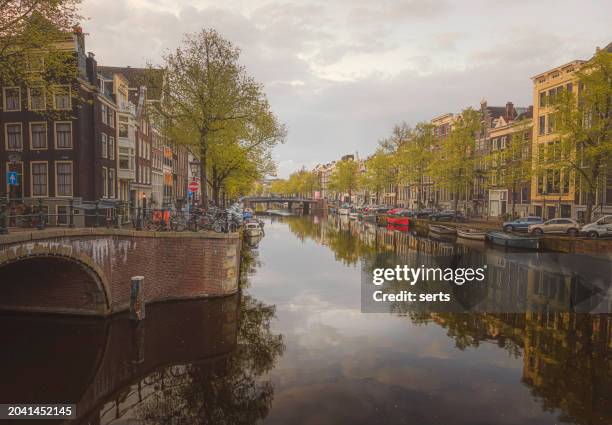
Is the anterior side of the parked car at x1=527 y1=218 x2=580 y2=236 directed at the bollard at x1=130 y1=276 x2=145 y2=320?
no

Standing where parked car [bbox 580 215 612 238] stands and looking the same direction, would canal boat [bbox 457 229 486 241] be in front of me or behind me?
in front

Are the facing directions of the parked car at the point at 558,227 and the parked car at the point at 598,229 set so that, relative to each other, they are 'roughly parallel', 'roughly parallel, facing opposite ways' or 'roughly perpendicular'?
roughly parallel

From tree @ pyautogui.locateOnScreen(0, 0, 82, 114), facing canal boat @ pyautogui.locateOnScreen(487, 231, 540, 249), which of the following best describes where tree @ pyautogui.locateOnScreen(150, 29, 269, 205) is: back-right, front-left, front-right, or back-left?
front-left

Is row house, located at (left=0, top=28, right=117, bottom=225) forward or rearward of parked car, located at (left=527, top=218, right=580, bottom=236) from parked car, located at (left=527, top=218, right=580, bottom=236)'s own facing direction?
forward

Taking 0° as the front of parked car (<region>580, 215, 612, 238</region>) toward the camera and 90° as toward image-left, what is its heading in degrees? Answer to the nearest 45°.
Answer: approximately 90°

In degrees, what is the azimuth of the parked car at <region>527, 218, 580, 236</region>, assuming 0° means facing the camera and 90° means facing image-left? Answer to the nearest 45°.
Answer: approximately 90°

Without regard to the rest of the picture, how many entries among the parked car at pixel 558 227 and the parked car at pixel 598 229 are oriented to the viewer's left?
2

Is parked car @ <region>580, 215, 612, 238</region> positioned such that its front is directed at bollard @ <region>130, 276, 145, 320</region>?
no

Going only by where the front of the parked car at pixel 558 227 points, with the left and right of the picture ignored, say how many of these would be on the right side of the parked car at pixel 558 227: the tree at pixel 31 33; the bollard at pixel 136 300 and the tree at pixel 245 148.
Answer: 0

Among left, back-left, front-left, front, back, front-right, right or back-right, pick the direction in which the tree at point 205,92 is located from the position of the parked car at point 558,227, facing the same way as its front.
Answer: front-left

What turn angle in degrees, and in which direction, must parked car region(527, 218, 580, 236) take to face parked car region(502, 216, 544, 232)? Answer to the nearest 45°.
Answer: approximately 45° to its right

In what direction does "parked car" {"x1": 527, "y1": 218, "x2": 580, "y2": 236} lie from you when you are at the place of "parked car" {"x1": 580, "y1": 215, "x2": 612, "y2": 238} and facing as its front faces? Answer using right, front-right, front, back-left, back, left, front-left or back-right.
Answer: front-right

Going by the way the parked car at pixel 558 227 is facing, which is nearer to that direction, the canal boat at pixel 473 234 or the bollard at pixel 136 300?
the canal boat

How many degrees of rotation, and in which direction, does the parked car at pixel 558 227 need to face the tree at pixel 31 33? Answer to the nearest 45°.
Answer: approximately 45° to its left

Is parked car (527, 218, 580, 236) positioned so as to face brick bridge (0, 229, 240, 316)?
no
